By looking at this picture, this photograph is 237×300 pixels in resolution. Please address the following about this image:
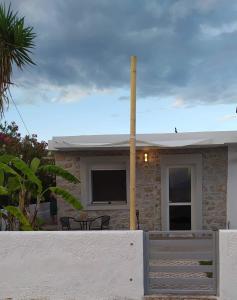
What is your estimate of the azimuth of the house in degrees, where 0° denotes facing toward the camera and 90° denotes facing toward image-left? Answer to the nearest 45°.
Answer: approximately 0°

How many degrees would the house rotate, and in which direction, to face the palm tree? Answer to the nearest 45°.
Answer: approximately 45° to its right

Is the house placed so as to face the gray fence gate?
yes

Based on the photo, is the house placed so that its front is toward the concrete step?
yes

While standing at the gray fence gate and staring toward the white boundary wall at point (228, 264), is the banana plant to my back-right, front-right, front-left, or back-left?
back-left
